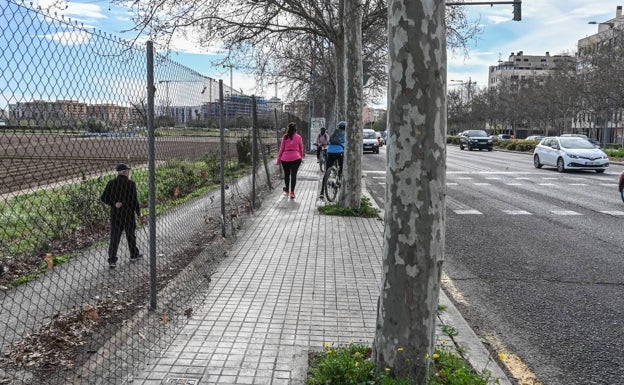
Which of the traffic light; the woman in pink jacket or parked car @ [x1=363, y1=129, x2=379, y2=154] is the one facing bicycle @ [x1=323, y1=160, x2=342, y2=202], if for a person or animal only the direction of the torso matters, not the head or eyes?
the parked car

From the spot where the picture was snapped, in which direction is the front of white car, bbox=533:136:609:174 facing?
facing the viewer and to the right of the viewer

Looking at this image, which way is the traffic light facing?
away from the camera

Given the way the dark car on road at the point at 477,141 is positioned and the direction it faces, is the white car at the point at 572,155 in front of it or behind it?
in front

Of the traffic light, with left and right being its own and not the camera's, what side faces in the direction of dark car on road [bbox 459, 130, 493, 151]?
front

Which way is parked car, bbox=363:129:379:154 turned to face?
toward the camera

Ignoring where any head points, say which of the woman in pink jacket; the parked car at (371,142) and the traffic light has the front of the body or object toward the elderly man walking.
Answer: the parked car

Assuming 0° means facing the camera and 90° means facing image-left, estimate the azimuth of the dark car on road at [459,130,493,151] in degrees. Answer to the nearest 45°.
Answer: approximately 315°

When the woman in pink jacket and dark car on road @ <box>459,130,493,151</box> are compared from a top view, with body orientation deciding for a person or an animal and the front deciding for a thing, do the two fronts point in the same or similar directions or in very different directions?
very different directions

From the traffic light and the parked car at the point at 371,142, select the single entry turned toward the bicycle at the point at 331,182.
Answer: the parked car

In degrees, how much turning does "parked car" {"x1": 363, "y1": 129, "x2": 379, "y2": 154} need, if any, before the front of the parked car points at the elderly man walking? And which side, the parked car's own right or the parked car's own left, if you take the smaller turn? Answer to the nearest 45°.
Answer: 0° — it already faces them

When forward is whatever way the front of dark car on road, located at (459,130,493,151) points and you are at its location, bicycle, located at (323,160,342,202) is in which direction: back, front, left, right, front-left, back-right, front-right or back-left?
front-right

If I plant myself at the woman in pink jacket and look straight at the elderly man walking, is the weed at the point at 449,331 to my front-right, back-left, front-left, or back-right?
front-left

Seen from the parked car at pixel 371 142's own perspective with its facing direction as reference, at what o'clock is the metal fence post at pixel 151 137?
The metal fence post is roughly at 12 o'clock from the parked car.

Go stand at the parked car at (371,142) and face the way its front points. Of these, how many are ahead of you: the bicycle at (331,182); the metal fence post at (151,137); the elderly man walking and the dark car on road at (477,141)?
3

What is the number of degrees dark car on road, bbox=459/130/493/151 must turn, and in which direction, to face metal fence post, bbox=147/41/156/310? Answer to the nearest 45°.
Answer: approximately 45° to its right

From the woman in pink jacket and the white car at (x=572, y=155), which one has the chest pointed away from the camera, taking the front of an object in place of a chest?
the woman in pink jacket

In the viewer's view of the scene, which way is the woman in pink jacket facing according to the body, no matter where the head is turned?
away from the camera
